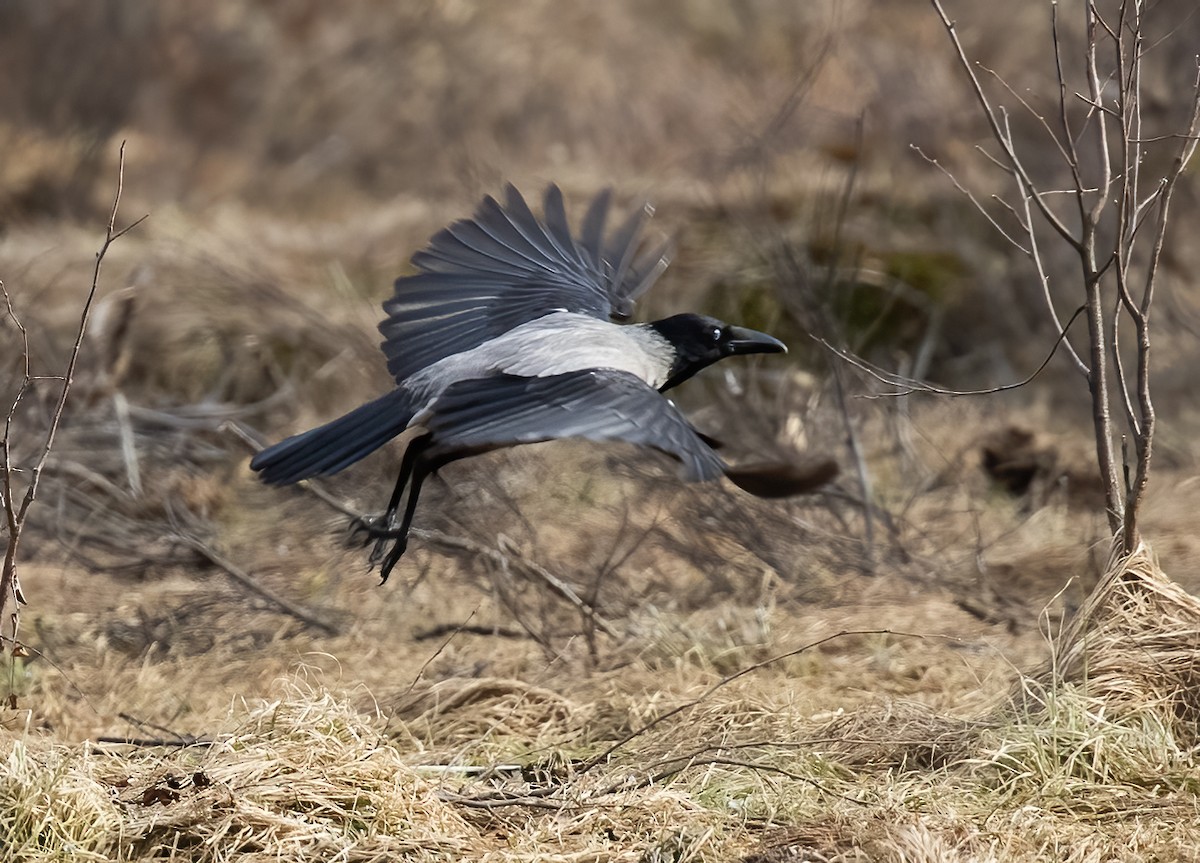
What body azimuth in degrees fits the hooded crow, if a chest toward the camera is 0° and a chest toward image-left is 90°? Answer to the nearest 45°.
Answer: approximately 270°
